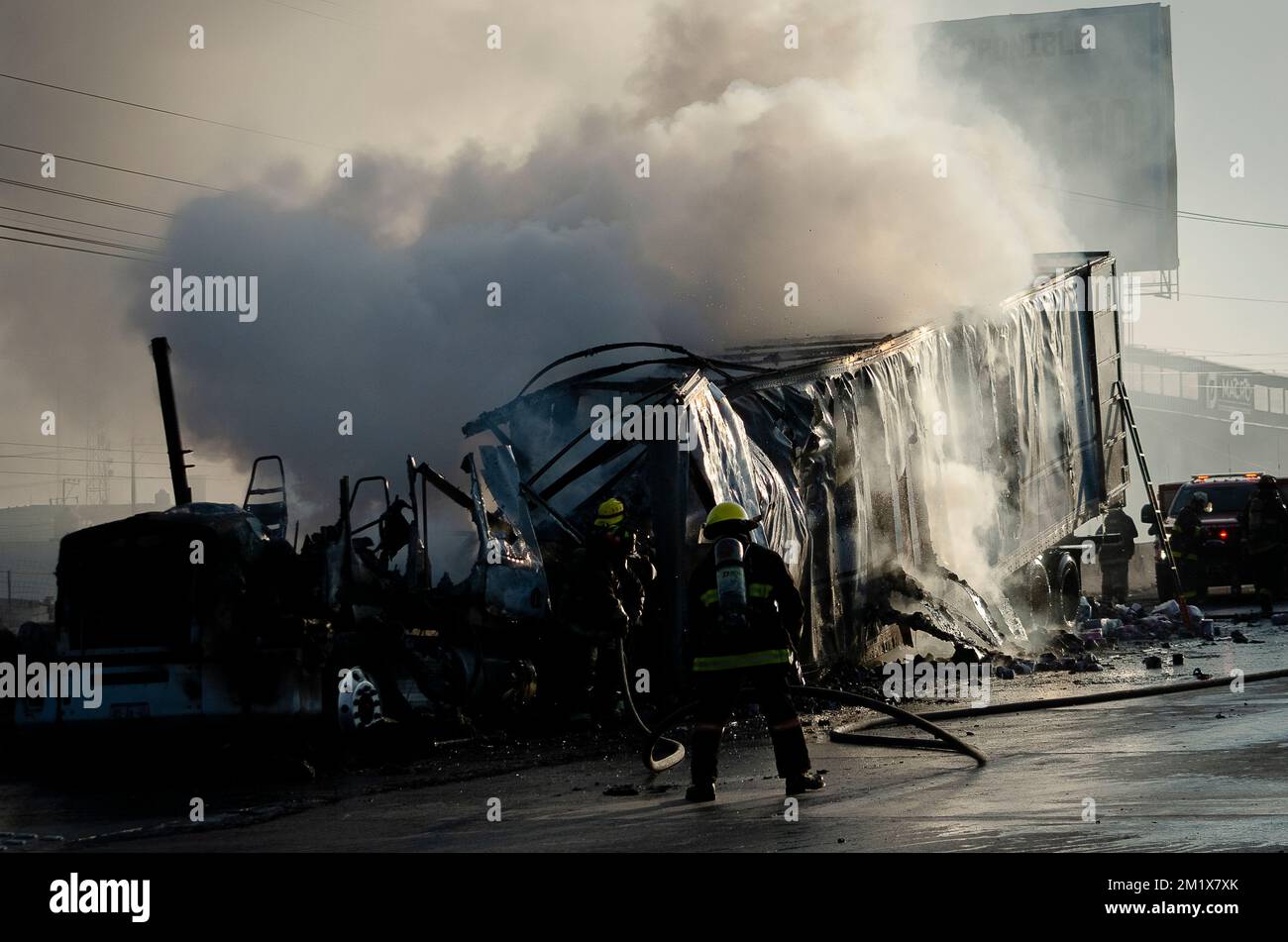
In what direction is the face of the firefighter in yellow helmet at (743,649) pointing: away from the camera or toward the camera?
away from the camera

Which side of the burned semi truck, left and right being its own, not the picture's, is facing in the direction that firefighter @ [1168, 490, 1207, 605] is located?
back

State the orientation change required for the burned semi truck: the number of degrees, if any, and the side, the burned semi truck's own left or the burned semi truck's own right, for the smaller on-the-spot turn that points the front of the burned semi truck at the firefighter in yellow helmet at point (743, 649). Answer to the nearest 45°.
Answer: approximately 45° to the burned semi truck's own left

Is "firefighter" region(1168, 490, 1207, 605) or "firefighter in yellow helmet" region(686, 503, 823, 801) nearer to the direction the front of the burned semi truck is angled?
the firefighter in yellow helmet

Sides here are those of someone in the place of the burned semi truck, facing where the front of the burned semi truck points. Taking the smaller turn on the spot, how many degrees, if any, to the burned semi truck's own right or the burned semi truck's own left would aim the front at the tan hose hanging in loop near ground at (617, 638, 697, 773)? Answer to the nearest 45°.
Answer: approximately 45° to the burned semi truck's own left

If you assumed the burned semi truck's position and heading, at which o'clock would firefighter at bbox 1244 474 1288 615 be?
The firefighter is roughly at 6 o'clock from the burned semi truck.

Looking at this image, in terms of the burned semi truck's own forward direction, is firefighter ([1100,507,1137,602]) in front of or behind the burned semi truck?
behind

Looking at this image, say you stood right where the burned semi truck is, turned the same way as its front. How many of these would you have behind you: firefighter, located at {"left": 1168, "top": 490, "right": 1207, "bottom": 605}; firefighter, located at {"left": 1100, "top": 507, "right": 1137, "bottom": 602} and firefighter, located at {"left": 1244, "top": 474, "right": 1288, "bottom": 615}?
3
